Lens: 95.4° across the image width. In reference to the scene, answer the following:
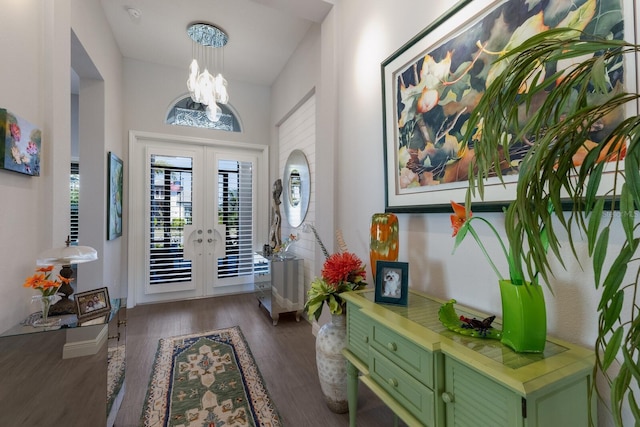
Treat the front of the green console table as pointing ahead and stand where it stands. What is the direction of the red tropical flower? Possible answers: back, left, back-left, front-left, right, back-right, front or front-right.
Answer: right

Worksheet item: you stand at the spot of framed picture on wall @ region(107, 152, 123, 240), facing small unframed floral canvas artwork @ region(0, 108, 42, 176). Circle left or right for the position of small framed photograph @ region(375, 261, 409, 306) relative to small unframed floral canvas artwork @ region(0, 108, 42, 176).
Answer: left

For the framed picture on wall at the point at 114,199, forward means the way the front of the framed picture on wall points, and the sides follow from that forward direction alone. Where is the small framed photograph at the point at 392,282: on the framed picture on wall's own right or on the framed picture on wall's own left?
on the framed picture on wall's own right

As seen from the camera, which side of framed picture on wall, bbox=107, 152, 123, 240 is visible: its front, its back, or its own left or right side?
right

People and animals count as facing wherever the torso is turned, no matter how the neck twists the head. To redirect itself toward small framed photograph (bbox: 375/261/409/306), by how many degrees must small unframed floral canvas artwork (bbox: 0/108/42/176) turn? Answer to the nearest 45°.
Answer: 0° — it already faces it

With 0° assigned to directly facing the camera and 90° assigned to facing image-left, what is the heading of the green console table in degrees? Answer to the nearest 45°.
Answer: approximately 45°

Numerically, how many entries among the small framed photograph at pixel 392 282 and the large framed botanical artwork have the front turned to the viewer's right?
0

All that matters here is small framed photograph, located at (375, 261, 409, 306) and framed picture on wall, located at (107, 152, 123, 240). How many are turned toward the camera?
1

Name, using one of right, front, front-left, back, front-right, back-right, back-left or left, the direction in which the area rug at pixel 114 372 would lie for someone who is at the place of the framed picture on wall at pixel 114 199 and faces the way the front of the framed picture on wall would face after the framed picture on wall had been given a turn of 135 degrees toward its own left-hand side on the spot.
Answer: back-left

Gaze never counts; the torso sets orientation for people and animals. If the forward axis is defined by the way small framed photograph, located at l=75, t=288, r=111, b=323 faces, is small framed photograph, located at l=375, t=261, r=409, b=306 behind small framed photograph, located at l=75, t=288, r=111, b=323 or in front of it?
in front

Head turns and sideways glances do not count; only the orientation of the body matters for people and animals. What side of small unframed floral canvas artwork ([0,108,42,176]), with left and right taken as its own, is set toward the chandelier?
left
